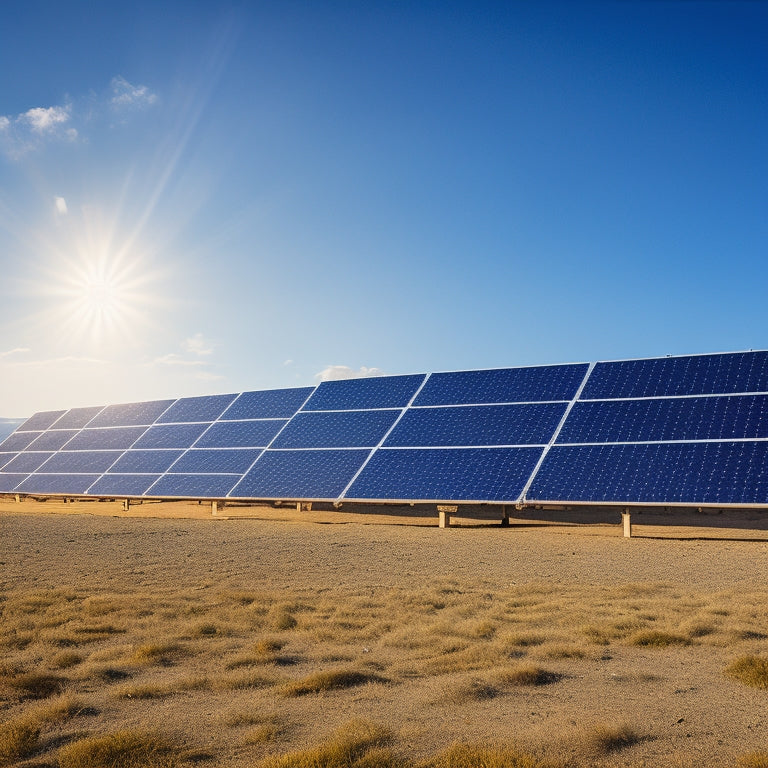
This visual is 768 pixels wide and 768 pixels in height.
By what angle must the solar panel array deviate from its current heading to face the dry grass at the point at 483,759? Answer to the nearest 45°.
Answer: approximately 45° to its left

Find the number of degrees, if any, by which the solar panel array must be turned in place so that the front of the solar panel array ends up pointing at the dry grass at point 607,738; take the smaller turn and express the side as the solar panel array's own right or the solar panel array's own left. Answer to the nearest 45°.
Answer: approximately 45° to the solar panel array's own left

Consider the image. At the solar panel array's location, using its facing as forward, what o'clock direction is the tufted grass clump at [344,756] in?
The tufted grass clump is roughly at 11 o'clock from the solar panel array.

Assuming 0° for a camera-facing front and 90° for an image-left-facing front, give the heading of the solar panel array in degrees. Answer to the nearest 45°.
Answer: approximately 45°

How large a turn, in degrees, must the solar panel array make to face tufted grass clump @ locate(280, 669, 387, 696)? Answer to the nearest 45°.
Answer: approximately 45° to its left

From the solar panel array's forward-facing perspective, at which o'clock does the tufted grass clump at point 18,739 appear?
The tufted grass clump is roughly at 11 o'clock from the solar panel array.

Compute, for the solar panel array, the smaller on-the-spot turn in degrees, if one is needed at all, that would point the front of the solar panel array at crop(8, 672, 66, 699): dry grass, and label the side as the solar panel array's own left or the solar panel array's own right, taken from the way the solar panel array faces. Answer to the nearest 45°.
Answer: approximately 45° to the solar panel array's own left

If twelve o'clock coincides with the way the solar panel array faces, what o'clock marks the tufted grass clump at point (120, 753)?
The tufted grass clump is roughly at 11 o'clock from the solar panel array.
